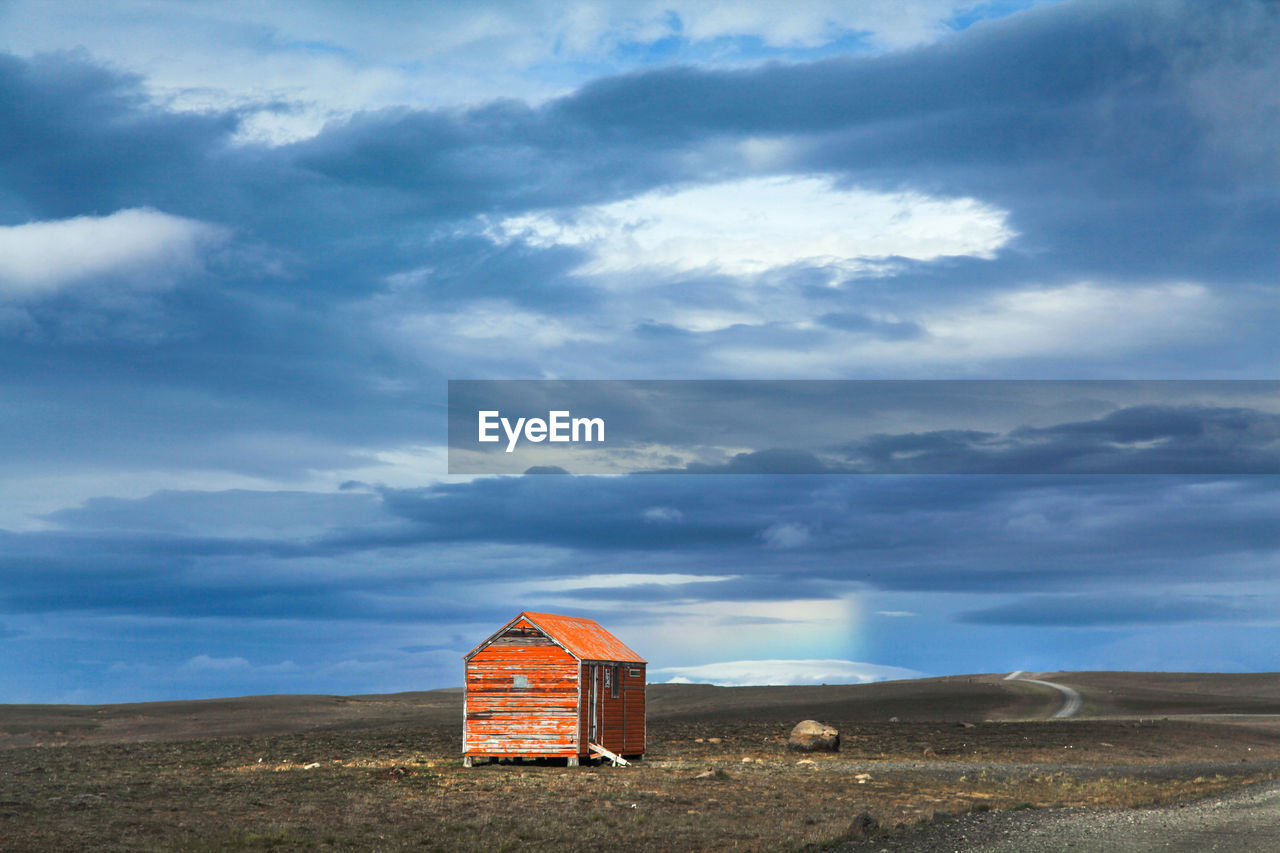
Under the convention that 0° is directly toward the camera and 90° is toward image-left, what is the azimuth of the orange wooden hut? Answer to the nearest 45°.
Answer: approximately 315°

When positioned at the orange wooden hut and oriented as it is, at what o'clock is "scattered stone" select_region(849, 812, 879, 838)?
The scattered stone is roughly at 1 o'clock from the orange wooden hut.
